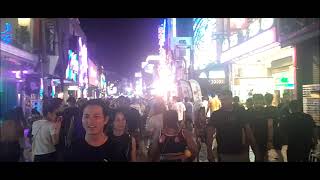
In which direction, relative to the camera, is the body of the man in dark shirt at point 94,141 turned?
toward the camera

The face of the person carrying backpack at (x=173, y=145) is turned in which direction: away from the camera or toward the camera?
away from the camera

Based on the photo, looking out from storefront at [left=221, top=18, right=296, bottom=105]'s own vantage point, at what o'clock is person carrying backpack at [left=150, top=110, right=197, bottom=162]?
The person carrying backpack is roughly at 11 o'clock from the storefront.

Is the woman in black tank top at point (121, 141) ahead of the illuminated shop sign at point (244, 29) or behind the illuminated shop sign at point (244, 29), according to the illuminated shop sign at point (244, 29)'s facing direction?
ahead

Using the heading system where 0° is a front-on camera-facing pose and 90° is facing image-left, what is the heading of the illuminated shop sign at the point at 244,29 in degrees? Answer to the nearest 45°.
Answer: approximately 45°

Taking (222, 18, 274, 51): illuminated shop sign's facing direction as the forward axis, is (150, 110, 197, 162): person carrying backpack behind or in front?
in front

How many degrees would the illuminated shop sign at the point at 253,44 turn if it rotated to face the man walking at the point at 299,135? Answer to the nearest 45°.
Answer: approximately 45° to its left

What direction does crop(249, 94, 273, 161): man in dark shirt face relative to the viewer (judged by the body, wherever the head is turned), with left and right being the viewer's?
facing away from the viewer

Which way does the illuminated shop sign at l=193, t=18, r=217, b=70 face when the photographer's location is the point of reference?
facing the viewer and to the left of the viewer

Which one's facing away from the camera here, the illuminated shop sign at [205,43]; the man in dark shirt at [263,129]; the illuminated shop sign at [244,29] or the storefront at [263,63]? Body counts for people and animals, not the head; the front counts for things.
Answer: the man in dark shirt
